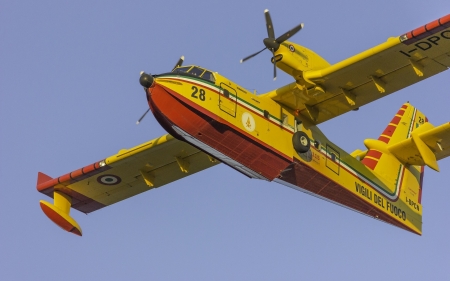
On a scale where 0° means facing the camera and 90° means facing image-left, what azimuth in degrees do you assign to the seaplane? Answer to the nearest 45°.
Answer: approximately 45°
